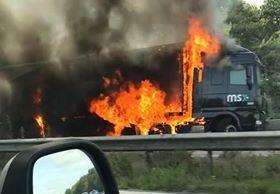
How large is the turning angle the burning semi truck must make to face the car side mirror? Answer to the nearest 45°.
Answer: approximately 90° to its right

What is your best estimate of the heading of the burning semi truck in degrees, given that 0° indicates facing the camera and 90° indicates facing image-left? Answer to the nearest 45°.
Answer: approximately 270°
